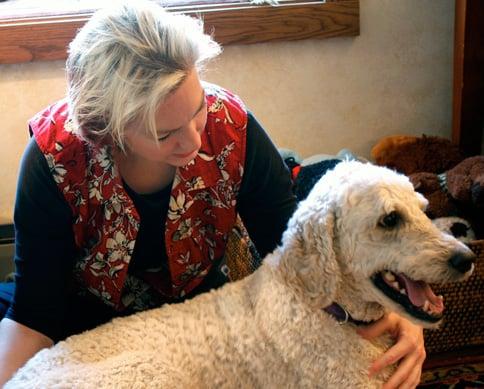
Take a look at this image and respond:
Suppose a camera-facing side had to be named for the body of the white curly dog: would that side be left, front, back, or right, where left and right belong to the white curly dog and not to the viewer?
right

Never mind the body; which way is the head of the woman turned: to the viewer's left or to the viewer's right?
to the viewer's right

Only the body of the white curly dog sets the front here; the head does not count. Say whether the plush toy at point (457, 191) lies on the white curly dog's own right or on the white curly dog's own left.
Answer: on the white curly dog's own left

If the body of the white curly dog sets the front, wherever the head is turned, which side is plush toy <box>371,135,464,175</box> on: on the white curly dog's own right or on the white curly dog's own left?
on the white curly dog's own left

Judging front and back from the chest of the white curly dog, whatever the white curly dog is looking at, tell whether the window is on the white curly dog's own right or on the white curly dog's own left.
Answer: on the white curly dog's own left

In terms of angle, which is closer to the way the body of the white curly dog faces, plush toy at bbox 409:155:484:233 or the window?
the plush toy
